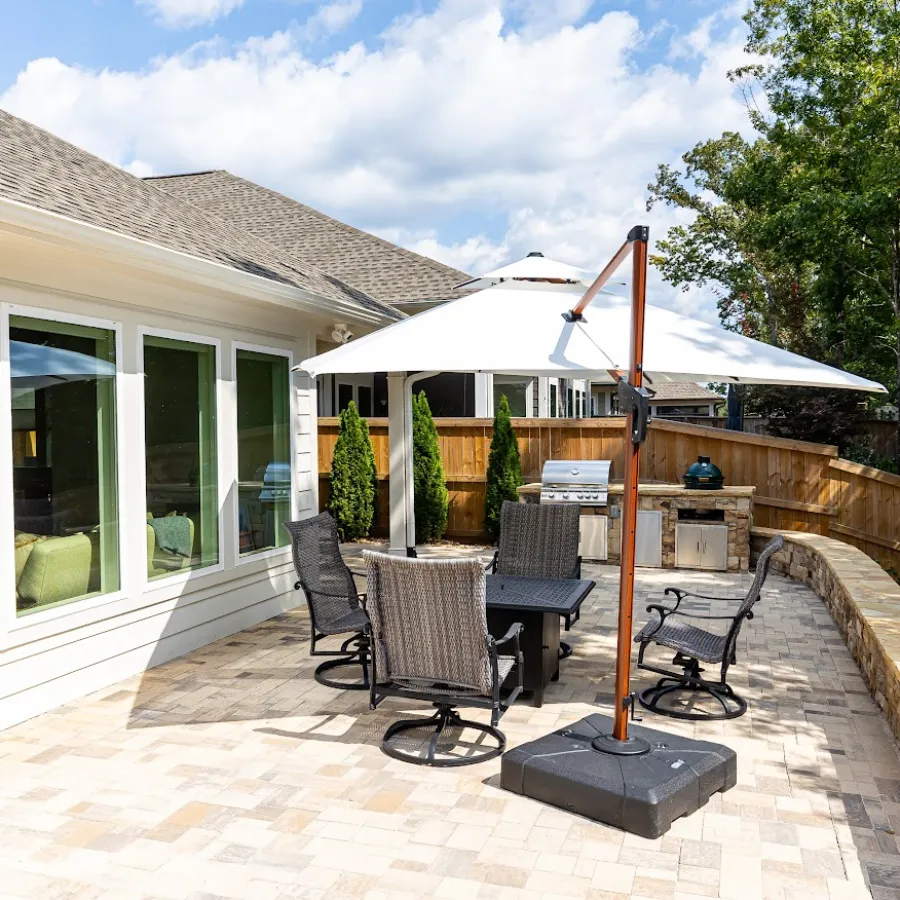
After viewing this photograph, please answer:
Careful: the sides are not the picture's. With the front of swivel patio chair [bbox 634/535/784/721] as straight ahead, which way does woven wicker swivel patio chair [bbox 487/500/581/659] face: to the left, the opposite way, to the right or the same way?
to the left

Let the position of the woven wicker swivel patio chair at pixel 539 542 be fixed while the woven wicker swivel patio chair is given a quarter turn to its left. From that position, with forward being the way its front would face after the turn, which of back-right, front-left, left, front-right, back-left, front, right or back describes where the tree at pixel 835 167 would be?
front-left

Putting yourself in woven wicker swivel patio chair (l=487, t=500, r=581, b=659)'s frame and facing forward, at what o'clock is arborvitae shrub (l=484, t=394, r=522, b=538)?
The arborvitae shrub is roughly at 6 o'clock from the woven wicker swivel patio chair.

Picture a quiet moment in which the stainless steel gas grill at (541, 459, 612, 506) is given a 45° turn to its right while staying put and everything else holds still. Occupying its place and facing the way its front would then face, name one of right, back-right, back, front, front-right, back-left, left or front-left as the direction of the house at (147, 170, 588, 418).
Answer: right

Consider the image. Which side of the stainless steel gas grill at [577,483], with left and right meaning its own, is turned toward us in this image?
front

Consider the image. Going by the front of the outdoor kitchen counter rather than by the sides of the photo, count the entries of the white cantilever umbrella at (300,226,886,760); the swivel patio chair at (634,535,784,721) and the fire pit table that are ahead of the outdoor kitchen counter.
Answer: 3

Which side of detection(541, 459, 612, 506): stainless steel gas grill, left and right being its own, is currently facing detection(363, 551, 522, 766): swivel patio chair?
front

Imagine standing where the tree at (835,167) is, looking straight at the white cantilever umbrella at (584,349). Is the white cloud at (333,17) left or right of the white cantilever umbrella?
right

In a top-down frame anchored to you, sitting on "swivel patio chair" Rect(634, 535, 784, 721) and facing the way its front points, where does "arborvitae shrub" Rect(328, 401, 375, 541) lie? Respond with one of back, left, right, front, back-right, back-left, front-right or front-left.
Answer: front-right

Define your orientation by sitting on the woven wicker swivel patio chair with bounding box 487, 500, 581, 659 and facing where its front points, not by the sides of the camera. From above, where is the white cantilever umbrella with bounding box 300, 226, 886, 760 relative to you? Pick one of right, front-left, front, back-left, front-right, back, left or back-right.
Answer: front

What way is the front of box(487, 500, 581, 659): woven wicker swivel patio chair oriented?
toward the camera

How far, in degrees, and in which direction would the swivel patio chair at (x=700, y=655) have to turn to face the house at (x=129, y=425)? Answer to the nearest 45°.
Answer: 0° — it already faces it

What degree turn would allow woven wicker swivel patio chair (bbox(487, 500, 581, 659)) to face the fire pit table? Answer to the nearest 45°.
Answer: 0° — it already faces it

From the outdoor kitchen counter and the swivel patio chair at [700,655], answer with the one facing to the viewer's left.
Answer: the swivel patio chair

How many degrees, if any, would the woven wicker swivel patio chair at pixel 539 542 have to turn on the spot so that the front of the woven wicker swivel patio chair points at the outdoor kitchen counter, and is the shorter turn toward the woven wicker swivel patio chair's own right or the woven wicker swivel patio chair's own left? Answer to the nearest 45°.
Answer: approximately 135° to the woven wicker swivel patio chair's own left

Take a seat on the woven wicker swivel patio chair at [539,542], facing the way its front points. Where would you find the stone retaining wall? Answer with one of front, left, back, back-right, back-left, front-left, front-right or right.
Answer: left
